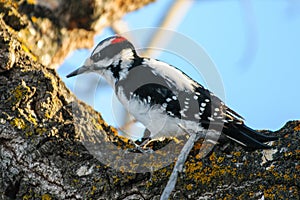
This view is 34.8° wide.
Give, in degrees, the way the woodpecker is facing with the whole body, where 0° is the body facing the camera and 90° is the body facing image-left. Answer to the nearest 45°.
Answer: approximately 90°
